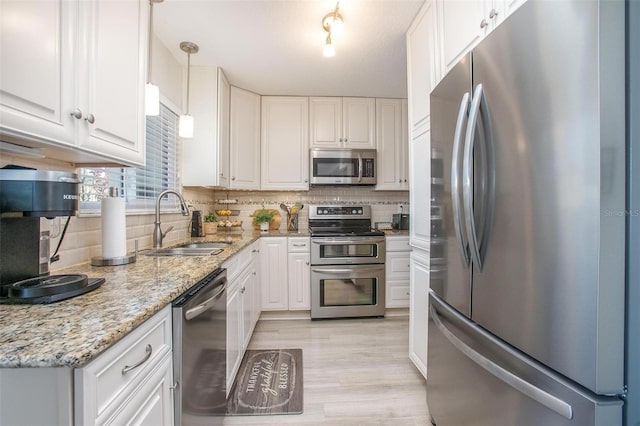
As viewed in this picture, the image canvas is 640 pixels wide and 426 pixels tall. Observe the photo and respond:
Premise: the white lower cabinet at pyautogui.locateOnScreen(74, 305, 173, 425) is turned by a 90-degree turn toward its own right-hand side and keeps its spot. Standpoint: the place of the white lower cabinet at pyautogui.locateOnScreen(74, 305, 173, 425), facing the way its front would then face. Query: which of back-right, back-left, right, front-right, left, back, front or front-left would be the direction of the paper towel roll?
back-right

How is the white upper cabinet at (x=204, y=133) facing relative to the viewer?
to the viewer's right

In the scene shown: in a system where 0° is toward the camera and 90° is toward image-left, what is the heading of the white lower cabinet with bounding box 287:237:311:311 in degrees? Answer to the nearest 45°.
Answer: approximately 0°

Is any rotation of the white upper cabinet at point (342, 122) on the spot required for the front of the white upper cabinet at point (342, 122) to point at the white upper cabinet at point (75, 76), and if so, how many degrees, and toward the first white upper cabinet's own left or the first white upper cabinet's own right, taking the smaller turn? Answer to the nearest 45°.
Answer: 0° — it already faces it

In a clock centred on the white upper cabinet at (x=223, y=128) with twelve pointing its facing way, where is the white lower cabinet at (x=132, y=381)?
The white lower cabinet is roughly at 3 o'clock from the white upper cabinet.

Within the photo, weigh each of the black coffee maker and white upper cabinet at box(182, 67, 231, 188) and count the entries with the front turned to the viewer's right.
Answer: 2

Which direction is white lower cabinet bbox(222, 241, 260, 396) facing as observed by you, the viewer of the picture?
facing to the right of the viewer
